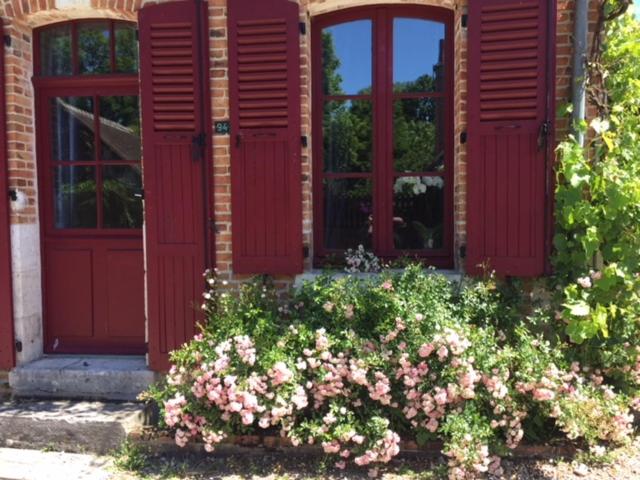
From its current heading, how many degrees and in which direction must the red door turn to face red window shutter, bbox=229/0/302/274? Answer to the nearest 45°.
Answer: approximately 45° to its left

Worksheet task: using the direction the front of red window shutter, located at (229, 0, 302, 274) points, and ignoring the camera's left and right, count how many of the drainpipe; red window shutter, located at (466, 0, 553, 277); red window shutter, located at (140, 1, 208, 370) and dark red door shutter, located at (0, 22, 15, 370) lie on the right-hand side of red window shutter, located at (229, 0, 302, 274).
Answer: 2

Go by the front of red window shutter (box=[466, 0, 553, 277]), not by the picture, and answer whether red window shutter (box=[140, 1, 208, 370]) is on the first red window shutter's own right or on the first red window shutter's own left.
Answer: on the first red window shutter's own right

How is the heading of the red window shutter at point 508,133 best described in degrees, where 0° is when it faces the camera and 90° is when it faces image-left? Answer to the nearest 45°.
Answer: approximately 0°

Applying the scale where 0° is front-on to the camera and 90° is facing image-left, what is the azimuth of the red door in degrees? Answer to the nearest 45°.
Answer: approximately 0°

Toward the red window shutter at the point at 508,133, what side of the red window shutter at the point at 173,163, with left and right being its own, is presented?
left
